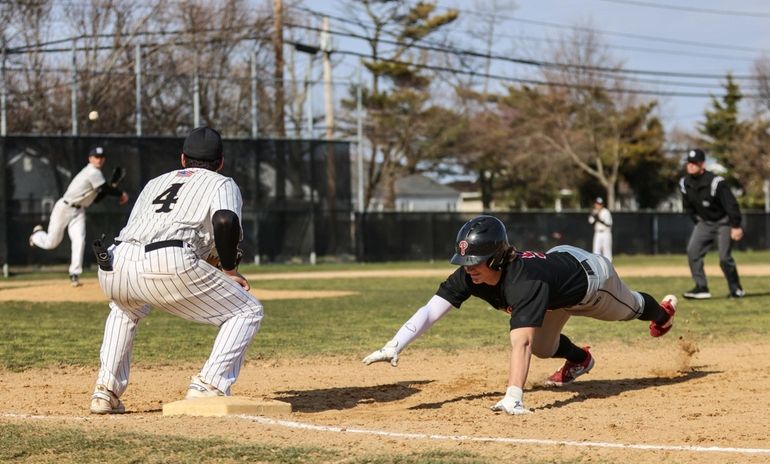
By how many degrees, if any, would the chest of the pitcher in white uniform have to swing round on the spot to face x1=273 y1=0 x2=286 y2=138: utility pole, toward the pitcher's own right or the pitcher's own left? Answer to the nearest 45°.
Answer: approximately 135° to the pitcher's own left

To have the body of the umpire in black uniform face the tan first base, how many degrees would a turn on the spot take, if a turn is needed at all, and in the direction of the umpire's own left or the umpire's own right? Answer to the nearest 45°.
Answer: approximately 45° to the umpire's own left

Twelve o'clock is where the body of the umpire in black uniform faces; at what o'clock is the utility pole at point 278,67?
The utility pole is roughly at 3 o'clock from the umpire in black uniform.

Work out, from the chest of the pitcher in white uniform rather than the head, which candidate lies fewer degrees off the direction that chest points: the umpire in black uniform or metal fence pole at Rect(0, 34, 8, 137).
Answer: the umpire in black uniform

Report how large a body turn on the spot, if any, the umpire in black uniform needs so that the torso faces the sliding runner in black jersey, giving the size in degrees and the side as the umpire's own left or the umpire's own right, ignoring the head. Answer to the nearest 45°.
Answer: approximately 45° to the umpire's own left

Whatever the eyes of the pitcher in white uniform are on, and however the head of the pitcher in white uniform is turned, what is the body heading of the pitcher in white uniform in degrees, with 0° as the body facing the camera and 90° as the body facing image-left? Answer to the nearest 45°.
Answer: approximately 315°

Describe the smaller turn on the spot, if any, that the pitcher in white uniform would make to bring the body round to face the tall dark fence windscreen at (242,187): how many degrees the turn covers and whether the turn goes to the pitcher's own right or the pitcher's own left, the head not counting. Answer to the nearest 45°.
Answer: approximately 135° to the pitcher's own left

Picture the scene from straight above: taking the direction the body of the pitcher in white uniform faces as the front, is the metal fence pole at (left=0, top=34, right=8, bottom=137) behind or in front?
behind

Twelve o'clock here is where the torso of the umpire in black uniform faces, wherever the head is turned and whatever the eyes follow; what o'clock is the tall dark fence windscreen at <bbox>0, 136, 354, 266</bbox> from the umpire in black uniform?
The tall dark fence windscreen is roughly at 3 o'clock from the umpire in black uniform.

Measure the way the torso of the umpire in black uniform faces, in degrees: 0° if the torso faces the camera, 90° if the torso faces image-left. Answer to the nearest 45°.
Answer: approximately 45°

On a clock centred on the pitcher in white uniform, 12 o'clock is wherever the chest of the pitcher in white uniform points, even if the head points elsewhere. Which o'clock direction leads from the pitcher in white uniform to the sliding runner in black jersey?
The sliding runner in black jersey is roughly at 1 o'clock from the pitcher in white uniform.
